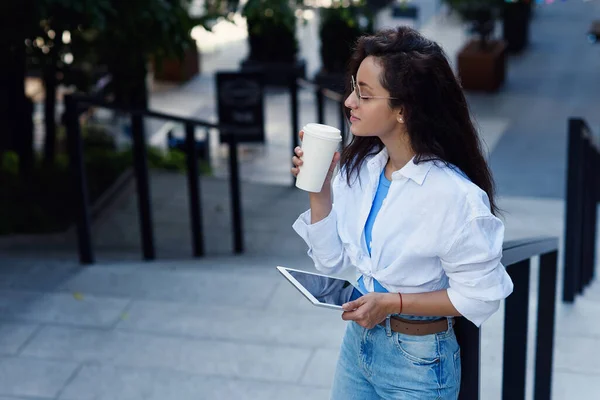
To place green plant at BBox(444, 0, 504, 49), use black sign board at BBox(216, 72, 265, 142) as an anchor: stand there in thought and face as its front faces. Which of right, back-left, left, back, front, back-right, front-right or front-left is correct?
back-left

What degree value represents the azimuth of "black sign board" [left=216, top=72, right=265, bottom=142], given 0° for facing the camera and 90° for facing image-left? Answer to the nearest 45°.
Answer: approximately 0°

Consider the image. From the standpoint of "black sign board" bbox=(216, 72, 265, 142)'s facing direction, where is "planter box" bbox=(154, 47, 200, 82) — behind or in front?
behind

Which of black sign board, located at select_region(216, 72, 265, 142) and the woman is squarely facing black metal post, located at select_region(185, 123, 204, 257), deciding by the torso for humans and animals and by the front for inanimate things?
the black sign board

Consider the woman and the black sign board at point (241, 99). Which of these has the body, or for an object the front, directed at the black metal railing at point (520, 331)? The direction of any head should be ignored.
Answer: the black sign board

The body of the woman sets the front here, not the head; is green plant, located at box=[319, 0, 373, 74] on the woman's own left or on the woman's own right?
on the woman's own right

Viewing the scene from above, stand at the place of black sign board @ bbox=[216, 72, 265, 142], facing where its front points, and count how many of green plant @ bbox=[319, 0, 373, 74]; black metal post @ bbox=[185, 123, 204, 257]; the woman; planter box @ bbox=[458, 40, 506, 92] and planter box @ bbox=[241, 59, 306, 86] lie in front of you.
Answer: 2

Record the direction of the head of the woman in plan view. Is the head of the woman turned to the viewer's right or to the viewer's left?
to the viewer's left

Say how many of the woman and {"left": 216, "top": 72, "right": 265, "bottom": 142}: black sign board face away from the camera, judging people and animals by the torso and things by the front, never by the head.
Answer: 0

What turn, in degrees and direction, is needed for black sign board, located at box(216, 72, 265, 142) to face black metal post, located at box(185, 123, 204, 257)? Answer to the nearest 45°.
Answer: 0° — it already faces it

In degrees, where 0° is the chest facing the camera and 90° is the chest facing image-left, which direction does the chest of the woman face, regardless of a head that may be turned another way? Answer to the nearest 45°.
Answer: approximately 45°

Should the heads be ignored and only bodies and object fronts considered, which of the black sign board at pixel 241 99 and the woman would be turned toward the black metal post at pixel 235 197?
the black sign board
